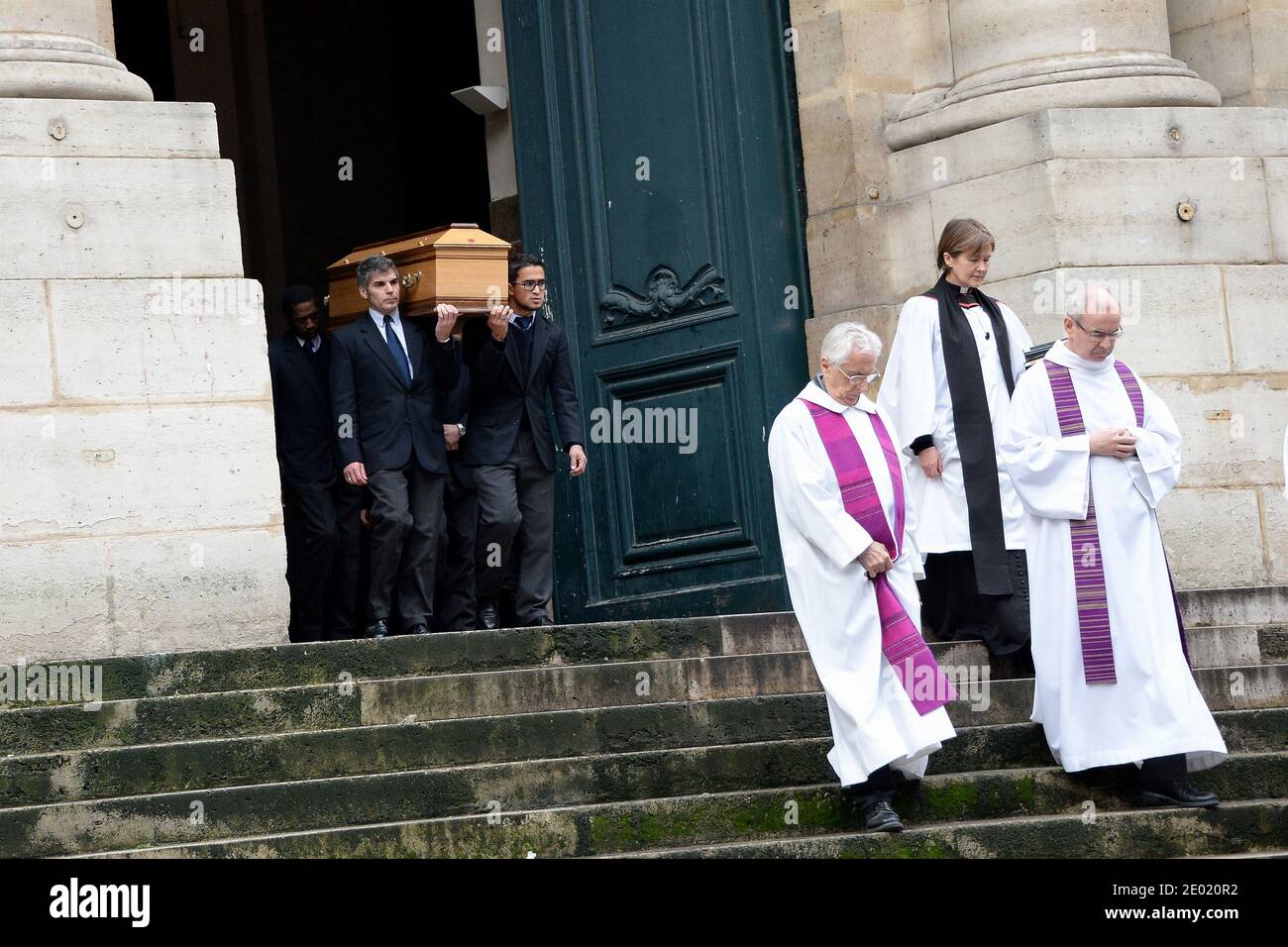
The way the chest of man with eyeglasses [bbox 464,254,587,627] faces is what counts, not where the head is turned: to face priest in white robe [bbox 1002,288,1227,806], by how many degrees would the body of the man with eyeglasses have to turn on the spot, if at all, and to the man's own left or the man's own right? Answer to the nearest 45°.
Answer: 0° — they already face them

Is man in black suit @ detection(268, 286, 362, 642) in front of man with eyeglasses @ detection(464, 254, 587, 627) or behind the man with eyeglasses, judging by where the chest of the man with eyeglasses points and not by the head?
behind

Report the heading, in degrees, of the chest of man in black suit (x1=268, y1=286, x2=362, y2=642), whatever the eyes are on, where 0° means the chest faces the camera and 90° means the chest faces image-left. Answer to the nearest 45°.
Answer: approximately 315°

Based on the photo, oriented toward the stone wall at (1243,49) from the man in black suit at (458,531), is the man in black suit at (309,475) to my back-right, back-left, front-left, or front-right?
back-left

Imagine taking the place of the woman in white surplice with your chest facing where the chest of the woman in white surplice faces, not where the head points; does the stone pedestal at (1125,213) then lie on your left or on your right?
on your left

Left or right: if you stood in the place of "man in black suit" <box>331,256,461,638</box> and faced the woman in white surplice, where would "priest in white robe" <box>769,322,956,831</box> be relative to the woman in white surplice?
right

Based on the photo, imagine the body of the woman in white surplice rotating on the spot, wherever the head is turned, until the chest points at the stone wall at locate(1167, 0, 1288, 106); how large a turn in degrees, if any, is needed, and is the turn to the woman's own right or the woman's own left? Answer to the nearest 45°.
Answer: approximately 90° to the woman's own left

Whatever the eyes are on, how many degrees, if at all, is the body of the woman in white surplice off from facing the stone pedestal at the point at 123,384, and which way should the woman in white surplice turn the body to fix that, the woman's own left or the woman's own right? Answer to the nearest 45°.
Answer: approximately 135° to the woman's own right

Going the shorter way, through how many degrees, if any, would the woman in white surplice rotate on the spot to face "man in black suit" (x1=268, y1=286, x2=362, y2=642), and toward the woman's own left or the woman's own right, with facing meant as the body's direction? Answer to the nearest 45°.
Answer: approximately 135° to the woman's own right
